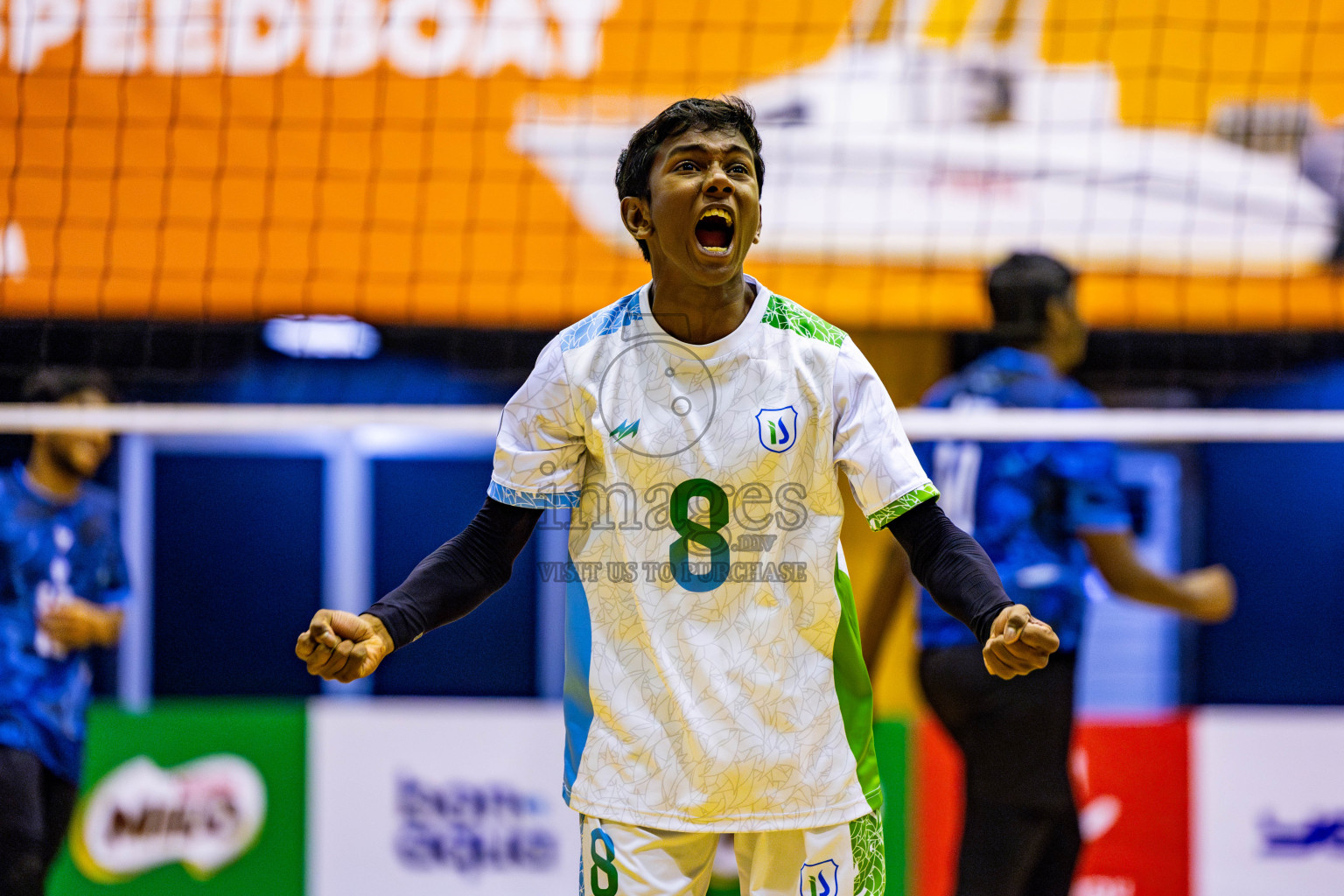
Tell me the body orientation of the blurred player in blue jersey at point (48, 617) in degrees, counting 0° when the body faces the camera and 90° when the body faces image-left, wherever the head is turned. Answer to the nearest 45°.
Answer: approximately 315°

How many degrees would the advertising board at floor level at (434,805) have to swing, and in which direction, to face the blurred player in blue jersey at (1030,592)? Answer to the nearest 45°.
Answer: approximately 45° to its left

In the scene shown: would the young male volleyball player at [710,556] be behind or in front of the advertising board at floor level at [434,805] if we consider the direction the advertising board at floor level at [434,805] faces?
in front

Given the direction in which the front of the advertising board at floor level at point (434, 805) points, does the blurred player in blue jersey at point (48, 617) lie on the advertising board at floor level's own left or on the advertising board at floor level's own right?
on the advertising board at floor level's own right

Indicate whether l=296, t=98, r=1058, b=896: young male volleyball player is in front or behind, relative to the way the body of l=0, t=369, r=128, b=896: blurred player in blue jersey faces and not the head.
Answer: in front

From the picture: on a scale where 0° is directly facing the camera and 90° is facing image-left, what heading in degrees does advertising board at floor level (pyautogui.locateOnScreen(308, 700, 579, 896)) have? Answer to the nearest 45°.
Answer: approximately 0°

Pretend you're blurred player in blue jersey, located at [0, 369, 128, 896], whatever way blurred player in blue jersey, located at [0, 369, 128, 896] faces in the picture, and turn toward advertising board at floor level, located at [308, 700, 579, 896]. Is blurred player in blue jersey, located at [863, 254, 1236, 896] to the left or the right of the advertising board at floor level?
right

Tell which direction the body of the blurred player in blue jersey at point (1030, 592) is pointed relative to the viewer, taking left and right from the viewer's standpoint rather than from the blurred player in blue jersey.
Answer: facing away from the viewer and to the right of the viewer

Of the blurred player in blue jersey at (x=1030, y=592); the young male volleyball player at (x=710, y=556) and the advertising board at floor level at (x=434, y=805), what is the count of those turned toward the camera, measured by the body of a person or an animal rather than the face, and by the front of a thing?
2

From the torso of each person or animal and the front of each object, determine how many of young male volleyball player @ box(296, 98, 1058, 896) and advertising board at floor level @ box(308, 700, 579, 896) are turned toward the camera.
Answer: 2

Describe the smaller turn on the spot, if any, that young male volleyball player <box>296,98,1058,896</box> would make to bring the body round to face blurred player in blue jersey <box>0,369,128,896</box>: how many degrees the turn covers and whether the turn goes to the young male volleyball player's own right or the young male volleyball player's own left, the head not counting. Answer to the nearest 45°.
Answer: approximately 135° to the young male volleyball player's own right
